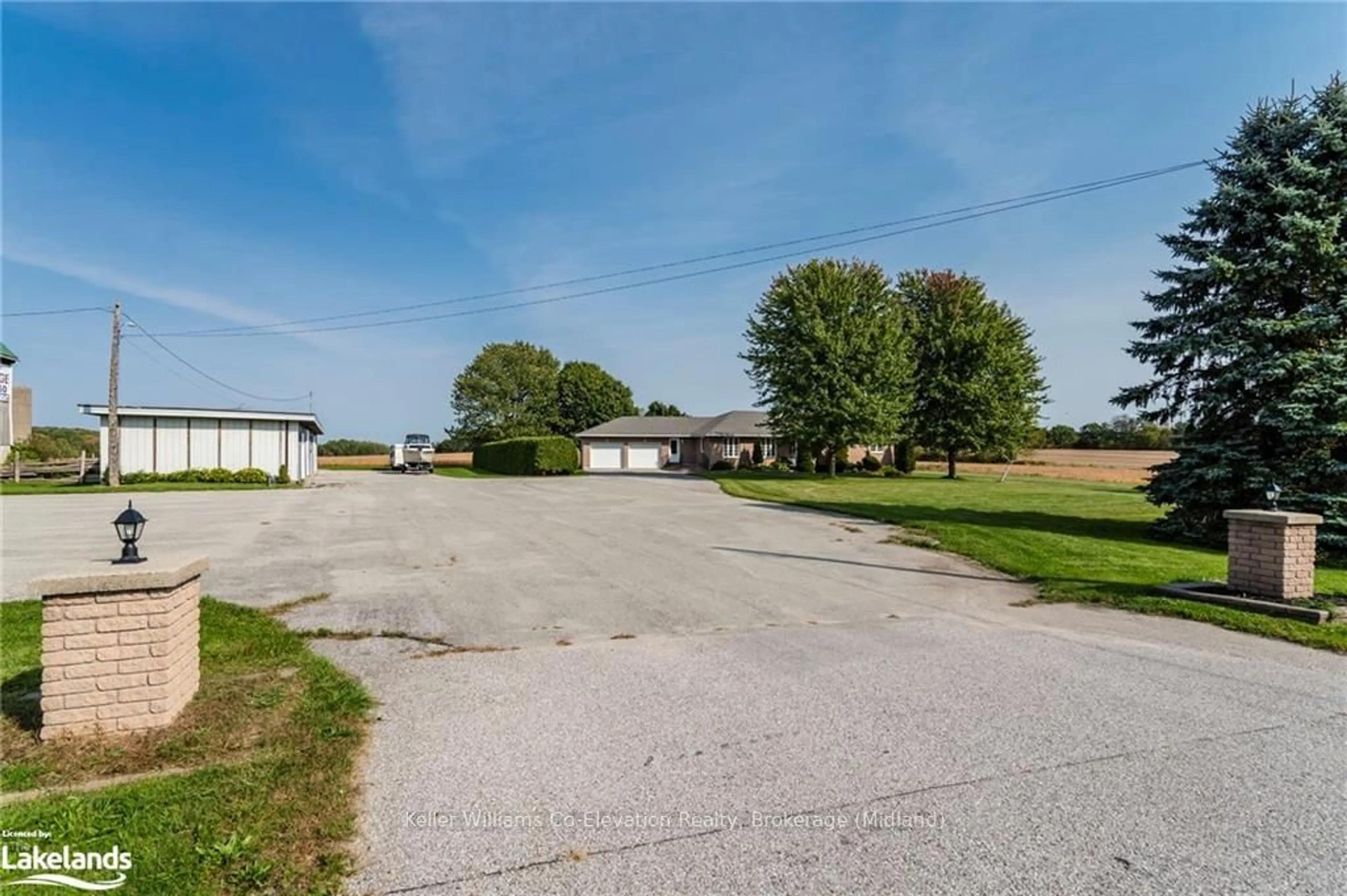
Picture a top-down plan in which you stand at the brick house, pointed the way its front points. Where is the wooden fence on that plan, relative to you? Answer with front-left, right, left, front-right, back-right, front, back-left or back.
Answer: front-right

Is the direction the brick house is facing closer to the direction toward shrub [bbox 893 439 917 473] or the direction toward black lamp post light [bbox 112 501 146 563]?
the black lamp post light

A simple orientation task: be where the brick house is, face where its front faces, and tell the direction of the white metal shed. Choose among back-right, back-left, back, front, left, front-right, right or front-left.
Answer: front-right

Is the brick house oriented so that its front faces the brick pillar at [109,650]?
yes

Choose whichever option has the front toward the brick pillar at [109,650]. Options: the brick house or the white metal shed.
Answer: the brick house

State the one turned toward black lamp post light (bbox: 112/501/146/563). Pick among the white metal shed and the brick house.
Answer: the brick house

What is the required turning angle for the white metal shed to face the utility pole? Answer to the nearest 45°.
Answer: approximately 135° to its right

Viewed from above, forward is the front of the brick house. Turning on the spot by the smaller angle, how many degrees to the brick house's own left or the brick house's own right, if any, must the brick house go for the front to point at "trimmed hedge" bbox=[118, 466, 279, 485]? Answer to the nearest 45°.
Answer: approximately 45° to the brick house's own right
